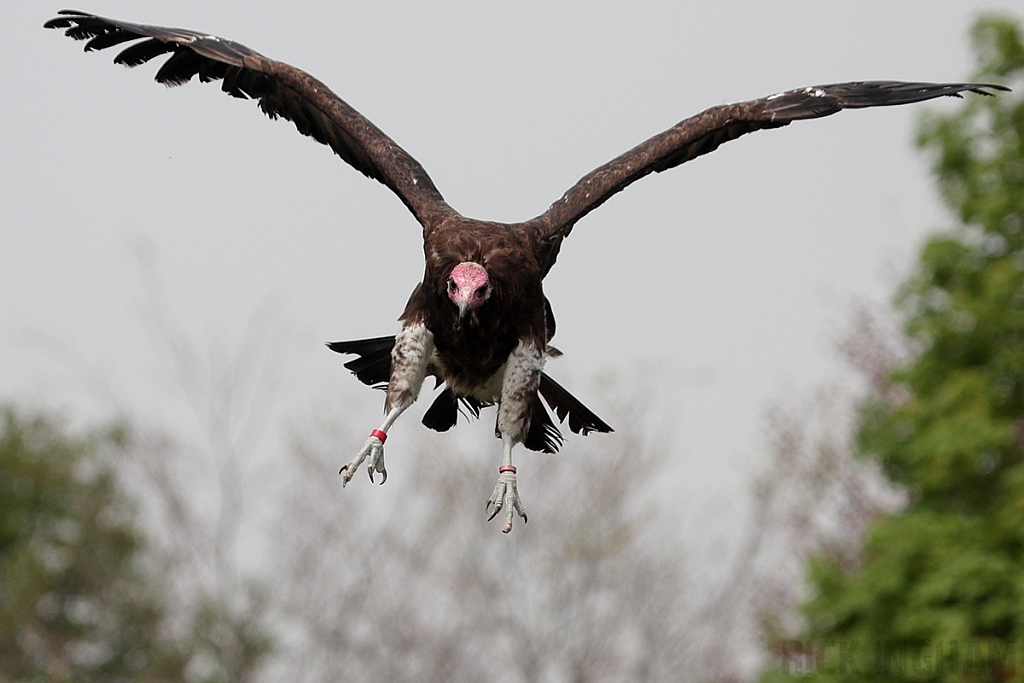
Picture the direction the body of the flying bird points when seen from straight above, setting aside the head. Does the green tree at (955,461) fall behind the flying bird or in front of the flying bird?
behind

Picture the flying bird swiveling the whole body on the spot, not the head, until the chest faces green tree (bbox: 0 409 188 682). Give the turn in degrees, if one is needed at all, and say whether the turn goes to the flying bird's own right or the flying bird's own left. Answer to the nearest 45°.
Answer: approximately 180°

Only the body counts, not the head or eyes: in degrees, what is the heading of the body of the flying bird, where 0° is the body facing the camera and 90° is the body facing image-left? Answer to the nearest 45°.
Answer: approximately 0°

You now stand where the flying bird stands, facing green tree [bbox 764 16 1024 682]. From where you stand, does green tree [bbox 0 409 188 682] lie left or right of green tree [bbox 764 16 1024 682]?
left
